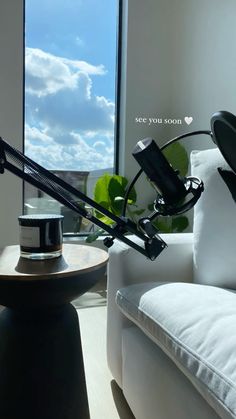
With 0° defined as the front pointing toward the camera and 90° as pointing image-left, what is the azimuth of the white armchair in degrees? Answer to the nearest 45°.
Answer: approximately 45°
